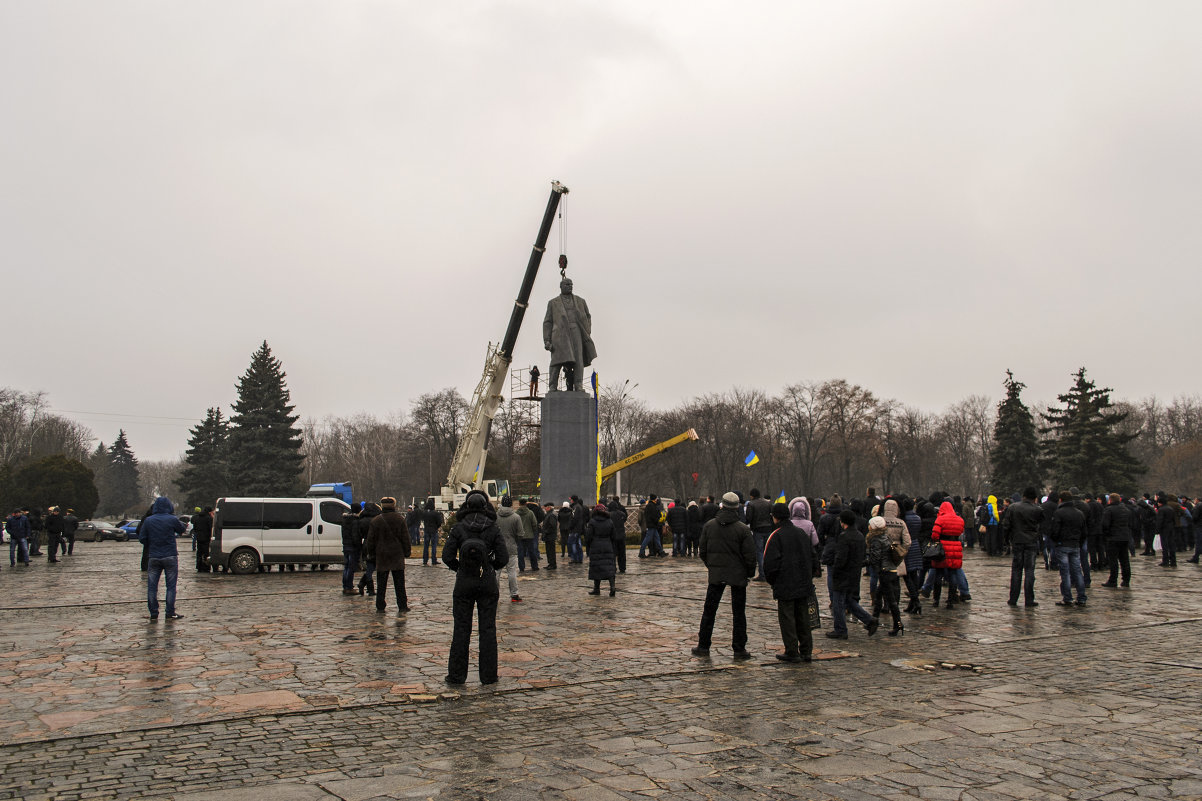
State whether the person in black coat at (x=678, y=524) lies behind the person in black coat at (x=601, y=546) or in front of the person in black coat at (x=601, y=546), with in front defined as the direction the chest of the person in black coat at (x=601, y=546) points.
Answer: in front

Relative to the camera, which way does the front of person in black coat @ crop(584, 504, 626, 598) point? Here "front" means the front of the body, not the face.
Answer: away from the camera

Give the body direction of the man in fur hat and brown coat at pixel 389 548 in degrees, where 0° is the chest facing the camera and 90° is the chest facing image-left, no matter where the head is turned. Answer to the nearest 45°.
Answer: approximately 180°

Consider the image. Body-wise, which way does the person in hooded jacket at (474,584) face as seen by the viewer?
away from the camera

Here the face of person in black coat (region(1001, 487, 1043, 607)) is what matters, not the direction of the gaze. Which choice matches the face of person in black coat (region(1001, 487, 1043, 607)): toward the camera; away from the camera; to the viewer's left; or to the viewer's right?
away from the camera

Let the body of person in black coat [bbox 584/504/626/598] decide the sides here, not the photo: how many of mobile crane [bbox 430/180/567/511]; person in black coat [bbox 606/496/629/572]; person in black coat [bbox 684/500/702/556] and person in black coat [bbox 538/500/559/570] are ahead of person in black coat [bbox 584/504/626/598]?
4

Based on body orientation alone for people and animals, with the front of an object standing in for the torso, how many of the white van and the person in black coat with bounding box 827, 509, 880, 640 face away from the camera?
0

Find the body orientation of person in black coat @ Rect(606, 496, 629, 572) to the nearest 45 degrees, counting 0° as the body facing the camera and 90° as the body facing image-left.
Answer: approximately 180°

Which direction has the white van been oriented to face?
to the viewer's right

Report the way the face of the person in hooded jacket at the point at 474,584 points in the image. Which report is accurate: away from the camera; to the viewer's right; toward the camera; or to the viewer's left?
away from the camera

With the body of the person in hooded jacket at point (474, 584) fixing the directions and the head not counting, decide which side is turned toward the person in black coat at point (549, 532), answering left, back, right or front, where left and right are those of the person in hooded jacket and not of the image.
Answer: front

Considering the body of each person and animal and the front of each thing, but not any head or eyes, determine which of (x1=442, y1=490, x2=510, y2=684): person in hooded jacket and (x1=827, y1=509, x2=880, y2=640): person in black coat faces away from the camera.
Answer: the person in hooded jacket

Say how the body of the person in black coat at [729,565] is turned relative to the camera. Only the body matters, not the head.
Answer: away from the camera
